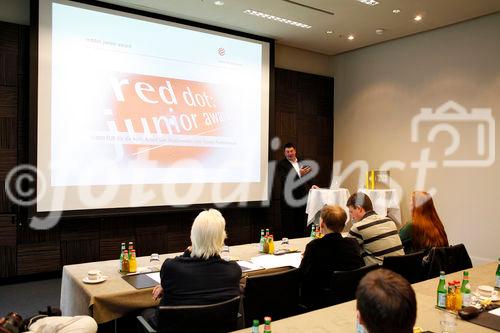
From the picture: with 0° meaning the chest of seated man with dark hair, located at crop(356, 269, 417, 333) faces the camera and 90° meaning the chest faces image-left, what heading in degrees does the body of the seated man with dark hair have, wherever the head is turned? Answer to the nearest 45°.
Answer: approximately 135°

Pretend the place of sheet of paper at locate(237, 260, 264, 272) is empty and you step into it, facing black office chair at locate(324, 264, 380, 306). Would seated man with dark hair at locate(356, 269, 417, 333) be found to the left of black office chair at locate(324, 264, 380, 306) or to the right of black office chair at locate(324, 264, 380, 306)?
right

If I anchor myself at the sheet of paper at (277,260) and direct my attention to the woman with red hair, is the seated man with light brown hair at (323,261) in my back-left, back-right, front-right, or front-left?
front-right

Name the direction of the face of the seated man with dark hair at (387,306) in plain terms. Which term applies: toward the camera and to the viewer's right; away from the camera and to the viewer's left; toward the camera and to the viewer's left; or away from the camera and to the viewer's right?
away from the camera and to the viewer's left

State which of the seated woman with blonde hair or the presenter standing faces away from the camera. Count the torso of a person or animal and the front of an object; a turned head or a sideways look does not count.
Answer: the seated woman with blonde hair

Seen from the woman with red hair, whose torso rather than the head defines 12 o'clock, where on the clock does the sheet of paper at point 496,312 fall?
The sheet of paper is roughly at 7 o'clock from the woman with red hair.

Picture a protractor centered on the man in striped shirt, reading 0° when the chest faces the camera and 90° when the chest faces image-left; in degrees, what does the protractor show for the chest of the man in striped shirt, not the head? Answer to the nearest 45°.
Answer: approximately 135°

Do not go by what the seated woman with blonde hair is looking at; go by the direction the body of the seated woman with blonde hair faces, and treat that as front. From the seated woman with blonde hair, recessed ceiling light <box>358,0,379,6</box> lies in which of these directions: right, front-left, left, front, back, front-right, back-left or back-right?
front-right

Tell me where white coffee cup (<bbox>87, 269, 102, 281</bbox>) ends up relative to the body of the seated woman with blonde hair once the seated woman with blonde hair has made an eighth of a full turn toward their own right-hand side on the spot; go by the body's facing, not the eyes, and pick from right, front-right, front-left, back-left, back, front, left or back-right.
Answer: left

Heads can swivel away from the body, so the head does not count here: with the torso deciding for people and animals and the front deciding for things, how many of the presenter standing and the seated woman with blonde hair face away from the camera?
1

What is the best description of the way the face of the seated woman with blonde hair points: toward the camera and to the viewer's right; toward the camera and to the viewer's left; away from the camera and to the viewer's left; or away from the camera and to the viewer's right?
away from the camera and to the viewer's right

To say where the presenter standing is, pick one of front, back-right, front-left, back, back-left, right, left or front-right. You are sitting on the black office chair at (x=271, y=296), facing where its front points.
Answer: front-right

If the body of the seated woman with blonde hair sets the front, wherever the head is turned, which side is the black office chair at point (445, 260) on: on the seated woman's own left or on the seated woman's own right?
on the seated woman's own right

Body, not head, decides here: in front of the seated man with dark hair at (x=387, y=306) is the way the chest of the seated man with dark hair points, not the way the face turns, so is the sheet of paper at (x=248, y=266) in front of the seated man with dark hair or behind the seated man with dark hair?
in front

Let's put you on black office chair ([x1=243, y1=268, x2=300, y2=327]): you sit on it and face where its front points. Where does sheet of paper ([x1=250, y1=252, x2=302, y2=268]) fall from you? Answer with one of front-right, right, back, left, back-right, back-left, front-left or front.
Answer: front-right

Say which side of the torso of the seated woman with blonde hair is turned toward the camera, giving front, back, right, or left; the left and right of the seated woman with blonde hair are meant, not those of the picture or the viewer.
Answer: back
